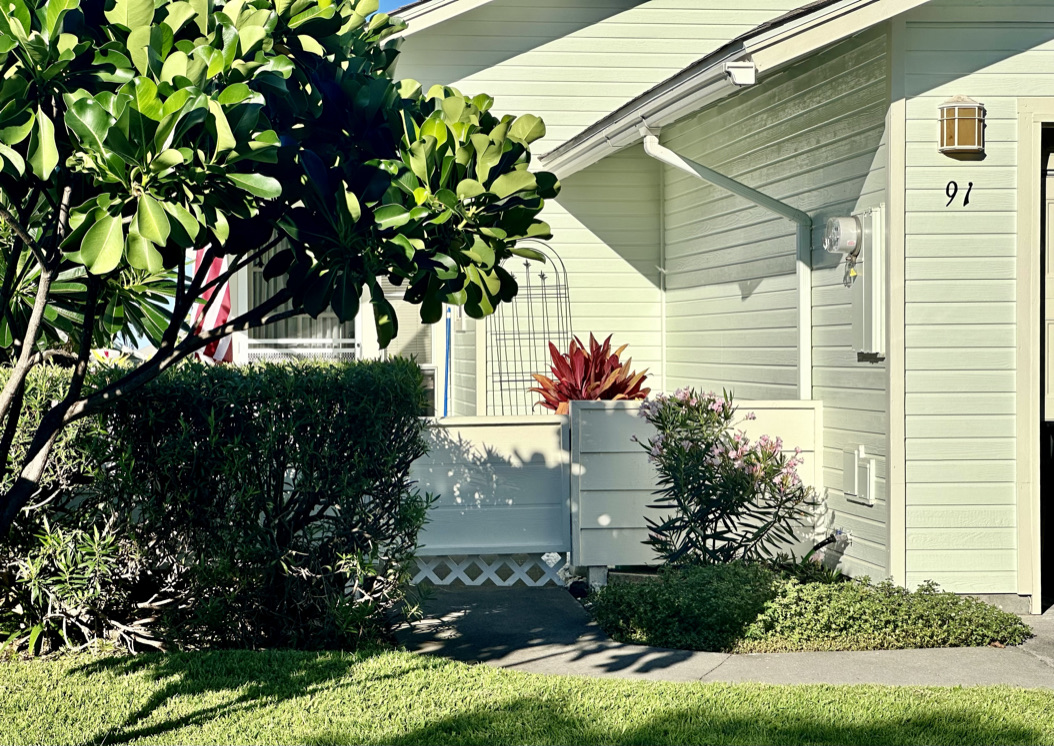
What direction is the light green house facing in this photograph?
toward the camera

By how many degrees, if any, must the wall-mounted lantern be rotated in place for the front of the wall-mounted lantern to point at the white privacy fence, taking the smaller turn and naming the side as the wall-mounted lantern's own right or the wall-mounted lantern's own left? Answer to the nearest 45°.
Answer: approximately 90° to the wall-mounted lantern's own right

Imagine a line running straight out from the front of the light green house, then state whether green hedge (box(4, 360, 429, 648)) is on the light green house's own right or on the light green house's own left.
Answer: on the light green house's own right

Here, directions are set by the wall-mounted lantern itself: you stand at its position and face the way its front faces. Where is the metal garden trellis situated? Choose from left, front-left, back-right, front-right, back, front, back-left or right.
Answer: back-right
